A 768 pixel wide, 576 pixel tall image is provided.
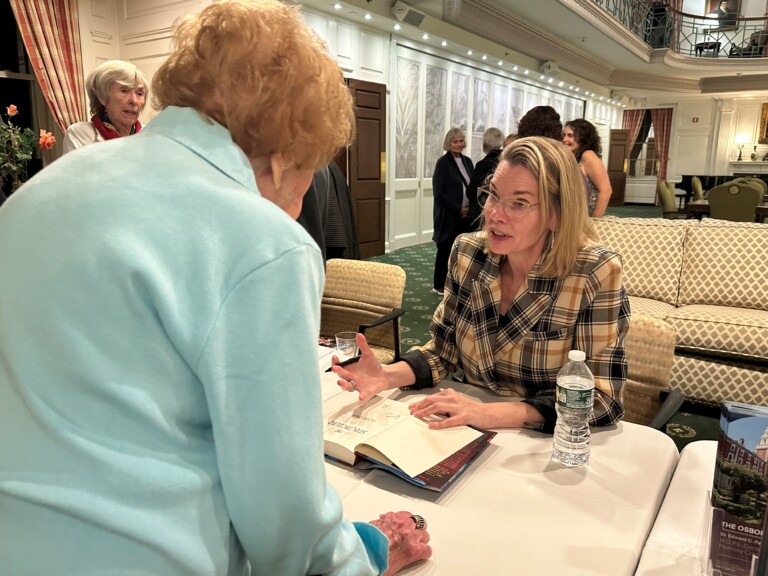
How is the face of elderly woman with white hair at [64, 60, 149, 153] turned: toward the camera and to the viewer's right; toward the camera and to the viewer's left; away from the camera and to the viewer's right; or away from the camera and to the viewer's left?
toward the camera and to the viewer's right

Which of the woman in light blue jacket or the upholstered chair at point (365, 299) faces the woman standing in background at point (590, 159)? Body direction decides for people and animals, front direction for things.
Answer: the woman in light blue jacket

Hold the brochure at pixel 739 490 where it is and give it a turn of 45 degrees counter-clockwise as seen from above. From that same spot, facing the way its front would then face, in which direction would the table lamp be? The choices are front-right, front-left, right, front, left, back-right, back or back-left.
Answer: back-left

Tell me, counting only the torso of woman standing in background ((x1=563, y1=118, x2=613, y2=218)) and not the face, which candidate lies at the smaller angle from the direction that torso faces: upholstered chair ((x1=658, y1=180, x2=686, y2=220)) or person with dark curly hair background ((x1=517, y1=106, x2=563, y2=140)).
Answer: the person with dark curly hair background

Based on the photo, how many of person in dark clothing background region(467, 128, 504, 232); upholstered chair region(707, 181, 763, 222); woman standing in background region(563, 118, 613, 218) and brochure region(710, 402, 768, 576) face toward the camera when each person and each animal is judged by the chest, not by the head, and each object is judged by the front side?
1

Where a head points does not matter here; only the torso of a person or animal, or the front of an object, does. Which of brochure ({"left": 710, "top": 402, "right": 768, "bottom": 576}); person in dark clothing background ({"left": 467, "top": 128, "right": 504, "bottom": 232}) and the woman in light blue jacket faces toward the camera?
the brochure

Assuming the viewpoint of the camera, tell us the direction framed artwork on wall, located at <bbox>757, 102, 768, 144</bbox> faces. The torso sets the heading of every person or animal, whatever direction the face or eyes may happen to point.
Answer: facing the viewer and to the left of the viewer

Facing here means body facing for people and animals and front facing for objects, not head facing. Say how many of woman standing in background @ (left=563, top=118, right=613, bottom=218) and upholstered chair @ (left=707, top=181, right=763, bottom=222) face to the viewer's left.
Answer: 1

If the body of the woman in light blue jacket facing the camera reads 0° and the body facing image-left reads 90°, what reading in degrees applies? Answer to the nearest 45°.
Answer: approximately 225°

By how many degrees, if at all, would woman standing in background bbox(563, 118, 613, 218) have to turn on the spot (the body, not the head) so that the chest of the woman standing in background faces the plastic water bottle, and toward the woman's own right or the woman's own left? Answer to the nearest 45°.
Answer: approximately 90° to the woman's own left

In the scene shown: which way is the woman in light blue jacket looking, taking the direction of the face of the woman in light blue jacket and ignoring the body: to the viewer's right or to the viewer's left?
to the viewer's right

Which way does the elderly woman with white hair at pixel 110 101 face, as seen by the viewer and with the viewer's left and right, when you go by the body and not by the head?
facing the viewer and to the right of the viewer

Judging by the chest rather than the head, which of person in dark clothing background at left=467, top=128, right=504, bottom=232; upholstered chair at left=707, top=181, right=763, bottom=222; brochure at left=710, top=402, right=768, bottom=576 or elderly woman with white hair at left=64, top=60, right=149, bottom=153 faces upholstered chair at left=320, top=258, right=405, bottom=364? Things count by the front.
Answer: the elderly woman with white hair

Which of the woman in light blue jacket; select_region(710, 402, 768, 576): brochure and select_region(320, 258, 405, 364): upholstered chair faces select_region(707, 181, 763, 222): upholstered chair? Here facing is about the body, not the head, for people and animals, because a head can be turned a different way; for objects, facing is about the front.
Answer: the woman in light blue jacket

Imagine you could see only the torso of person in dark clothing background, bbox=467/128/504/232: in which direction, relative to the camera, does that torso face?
away from the camera
